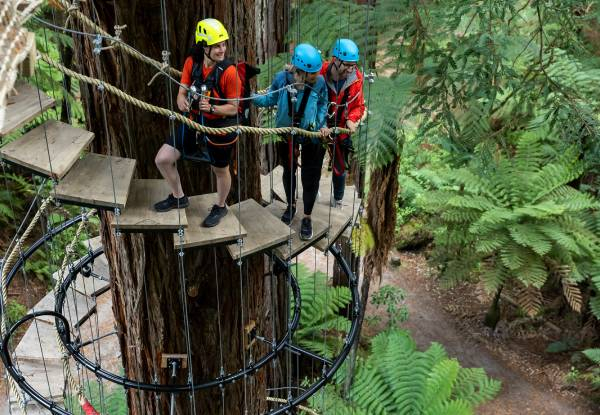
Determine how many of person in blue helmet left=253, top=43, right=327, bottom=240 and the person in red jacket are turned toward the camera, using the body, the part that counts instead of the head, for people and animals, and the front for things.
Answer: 2

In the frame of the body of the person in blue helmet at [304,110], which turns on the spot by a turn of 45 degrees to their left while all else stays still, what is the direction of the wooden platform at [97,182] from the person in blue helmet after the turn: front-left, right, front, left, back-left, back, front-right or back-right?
right

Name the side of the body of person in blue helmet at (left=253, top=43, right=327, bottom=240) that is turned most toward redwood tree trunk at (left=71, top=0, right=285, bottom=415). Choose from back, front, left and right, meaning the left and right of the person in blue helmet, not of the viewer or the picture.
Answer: right

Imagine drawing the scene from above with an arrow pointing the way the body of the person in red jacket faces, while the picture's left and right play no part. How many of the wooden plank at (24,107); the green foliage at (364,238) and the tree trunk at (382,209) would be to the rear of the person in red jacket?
2

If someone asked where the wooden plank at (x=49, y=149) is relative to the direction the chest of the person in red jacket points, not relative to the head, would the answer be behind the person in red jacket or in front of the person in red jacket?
in front

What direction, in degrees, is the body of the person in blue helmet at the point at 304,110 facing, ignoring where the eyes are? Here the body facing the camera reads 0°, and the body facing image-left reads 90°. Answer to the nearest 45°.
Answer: approximately 0°

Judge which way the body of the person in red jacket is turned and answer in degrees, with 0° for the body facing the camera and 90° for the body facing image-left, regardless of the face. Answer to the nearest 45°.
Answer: approximately 0°

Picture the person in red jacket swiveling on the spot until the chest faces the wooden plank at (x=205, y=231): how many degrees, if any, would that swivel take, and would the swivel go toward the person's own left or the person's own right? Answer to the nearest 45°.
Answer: approximately 45° to the person's own right

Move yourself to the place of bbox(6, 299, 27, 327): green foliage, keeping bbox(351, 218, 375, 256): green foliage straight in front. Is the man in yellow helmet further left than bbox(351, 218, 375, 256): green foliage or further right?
right

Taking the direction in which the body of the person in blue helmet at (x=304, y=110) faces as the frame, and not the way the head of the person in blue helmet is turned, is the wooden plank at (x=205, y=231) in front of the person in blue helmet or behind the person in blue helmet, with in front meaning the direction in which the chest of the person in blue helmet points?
in front
